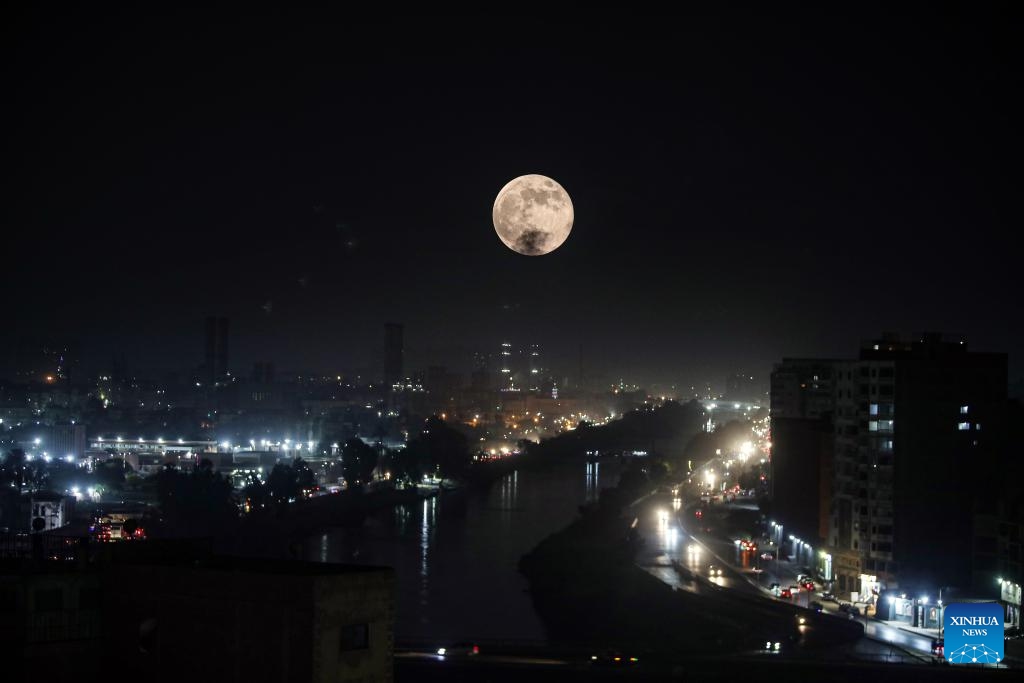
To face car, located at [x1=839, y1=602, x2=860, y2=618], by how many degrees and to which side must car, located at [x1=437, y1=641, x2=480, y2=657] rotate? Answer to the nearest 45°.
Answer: approximately 135° to its right

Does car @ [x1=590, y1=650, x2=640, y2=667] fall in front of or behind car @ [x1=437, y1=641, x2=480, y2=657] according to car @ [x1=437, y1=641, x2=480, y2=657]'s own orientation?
behind

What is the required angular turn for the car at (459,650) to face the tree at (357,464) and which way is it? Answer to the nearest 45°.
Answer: approximately 90° to its right

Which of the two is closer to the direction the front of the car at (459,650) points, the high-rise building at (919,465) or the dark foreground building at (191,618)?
the dark foreground building

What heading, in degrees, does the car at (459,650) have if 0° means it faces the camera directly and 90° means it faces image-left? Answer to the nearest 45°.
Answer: approximately 90°

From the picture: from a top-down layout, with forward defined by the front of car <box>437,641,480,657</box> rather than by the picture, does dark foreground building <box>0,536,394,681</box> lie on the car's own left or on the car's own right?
on the car's own left

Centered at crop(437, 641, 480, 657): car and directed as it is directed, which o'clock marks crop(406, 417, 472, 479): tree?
The tree is roughly at 3 o'clock from the car.

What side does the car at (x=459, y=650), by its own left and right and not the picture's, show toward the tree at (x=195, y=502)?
right

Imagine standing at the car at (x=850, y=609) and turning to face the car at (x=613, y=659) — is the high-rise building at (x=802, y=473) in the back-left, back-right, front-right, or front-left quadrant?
back-right

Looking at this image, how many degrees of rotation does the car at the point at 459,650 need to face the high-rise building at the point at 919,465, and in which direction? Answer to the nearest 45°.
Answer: approximately 135° to its right

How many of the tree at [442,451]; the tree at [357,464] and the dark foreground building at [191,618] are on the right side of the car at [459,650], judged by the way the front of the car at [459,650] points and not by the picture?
2
